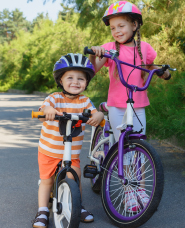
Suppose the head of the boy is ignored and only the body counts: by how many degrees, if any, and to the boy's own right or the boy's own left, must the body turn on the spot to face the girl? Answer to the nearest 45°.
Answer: approximately 90° to the boy's own left

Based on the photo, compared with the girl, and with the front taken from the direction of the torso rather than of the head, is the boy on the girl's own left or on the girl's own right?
on the girl's own right

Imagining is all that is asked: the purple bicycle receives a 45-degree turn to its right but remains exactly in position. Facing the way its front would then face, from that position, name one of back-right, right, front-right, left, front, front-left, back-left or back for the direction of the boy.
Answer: right

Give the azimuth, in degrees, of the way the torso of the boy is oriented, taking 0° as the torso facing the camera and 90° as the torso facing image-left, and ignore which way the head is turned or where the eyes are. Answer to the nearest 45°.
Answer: approximately 0°

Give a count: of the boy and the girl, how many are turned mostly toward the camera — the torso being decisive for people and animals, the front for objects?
2
